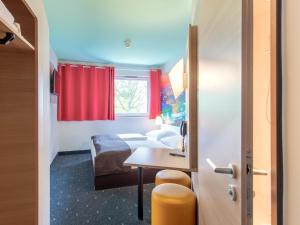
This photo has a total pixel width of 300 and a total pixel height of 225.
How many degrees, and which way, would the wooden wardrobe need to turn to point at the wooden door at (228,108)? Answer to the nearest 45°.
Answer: approximately 45° to its right

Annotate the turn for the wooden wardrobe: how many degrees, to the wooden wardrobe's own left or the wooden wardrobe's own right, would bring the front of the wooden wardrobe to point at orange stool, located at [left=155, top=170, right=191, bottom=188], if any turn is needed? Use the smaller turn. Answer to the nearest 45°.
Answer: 0° — it already faces it

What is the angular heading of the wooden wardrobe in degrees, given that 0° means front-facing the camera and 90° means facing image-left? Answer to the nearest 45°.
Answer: approximately 270°

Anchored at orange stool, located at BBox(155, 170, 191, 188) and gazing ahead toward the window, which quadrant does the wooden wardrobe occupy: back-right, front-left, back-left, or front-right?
back-left

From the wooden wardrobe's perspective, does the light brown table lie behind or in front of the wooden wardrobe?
in front

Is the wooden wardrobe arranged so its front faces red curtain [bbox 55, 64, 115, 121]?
no

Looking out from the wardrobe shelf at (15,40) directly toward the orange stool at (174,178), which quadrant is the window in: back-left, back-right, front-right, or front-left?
front-left

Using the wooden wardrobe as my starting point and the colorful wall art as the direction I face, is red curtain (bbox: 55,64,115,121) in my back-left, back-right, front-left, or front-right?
front-left

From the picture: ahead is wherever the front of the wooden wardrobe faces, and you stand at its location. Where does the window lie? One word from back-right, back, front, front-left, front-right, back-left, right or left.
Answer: front-left

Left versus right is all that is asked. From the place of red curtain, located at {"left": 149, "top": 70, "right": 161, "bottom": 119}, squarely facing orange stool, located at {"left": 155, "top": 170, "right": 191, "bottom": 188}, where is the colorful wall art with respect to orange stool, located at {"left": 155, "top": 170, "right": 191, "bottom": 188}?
left

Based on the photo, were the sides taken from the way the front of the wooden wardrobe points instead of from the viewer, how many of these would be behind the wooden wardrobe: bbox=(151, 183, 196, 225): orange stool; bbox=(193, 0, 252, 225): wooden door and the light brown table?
0
